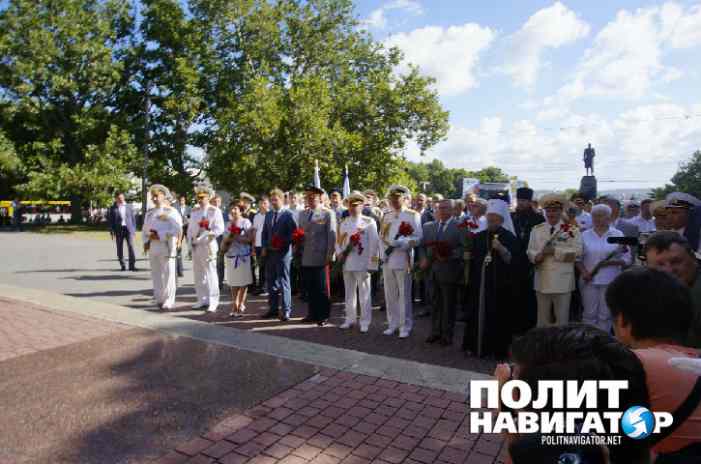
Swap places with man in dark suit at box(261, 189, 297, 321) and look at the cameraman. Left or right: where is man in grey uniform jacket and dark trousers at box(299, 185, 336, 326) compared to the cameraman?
left

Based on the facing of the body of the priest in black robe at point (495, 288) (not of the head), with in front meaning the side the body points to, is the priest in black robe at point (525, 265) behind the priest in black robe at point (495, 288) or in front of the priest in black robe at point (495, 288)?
behind

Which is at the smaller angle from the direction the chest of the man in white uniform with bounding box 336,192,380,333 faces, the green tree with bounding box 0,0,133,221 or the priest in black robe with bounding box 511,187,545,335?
the priest in black robe

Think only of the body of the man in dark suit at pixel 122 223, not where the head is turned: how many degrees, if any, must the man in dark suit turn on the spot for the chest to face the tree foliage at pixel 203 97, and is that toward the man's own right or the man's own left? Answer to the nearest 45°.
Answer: approximately 180°

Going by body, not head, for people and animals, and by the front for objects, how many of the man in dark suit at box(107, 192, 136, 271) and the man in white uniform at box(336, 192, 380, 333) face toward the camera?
2

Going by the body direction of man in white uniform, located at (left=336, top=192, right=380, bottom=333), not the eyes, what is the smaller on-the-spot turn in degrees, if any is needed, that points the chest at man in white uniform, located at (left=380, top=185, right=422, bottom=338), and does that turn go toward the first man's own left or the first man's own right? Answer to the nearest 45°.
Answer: approximately 45° to the first man's own left

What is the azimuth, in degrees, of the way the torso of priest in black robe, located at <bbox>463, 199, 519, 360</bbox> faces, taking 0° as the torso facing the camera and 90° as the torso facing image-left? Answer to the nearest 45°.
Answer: approximately 45°

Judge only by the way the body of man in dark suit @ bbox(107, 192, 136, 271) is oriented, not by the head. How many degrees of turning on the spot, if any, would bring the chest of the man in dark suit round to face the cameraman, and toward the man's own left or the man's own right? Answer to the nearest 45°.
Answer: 0° — they already face them

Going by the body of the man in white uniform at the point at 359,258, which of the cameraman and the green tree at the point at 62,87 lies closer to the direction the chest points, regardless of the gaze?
the cameraman

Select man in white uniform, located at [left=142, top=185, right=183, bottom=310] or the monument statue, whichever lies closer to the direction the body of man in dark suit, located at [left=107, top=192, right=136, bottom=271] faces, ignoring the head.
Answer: the man in white uniform
